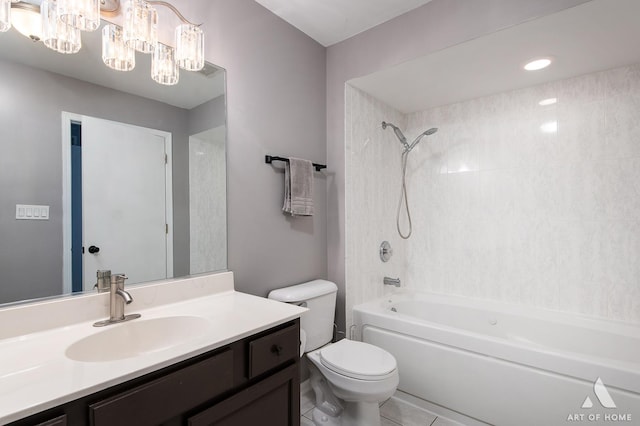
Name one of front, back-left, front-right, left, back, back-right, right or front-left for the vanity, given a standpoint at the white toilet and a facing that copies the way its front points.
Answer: right

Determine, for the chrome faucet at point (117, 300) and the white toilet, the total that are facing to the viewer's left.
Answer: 0

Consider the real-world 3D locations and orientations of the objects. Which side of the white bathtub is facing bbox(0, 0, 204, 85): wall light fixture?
front

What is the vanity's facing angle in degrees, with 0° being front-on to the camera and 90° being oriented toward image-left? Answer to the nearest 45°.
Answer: approximately 315°

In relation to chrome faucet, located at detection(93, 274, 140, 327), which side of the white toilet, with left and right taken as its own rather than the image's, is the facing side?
right

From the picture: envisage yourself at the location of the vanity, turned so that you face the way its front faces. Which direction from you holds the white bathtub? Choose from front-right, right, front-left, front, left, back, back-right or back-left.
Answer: front-left

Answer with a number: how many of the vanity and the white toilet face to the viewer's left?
0

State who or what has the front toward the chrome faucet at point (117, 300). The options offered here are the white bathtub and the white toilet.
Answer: the white bathtub

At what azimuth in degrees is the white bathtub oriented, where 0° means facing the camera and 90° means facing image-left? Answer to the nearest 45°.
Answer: approximately 45°

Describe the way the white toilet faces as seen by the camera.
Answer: facing the viewer and to the right of the viewer

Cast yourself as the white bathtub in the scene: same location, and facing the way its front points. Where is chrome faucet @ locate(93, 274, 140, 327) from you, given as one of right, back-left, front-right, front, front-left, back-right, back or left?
front
